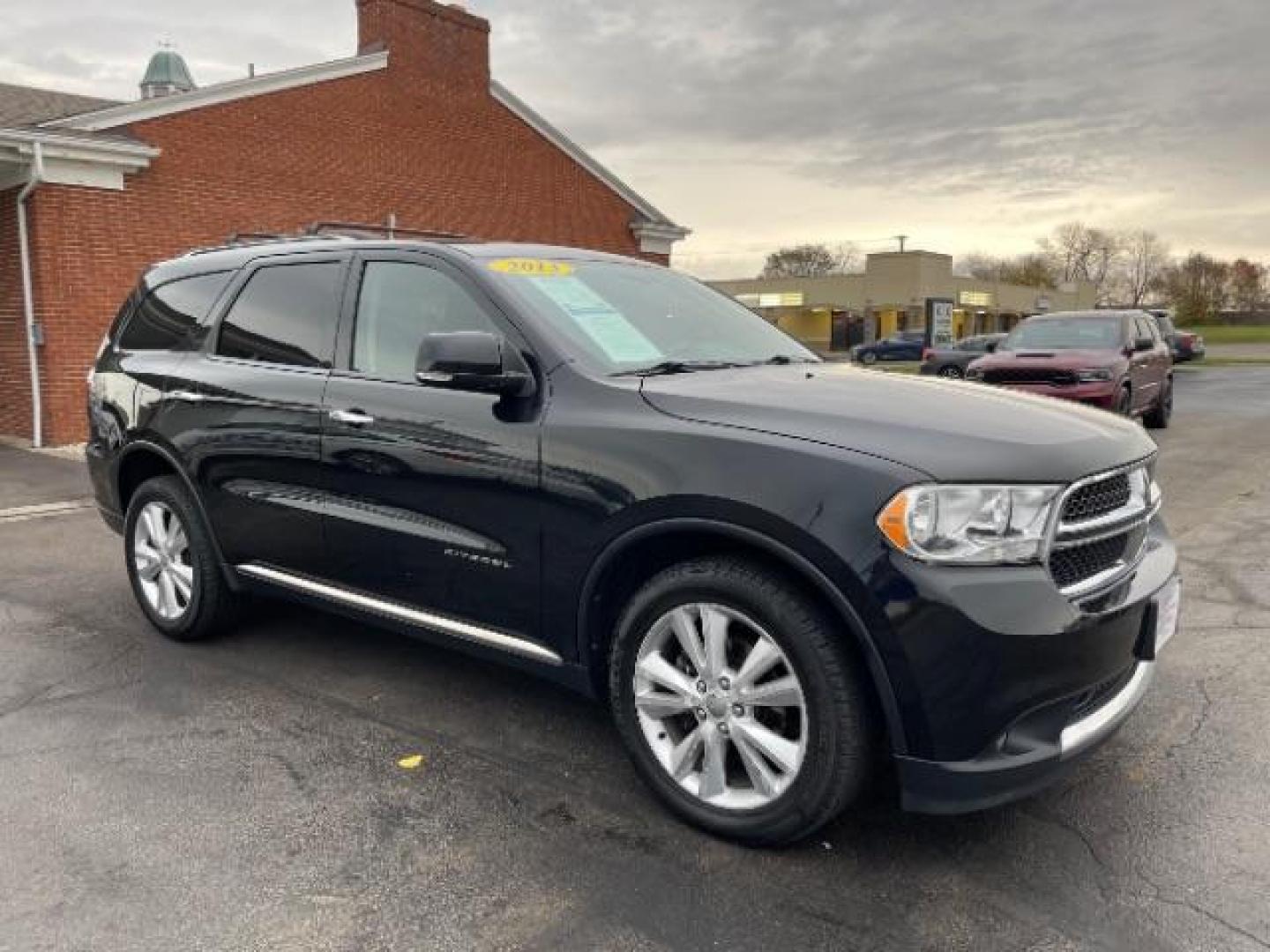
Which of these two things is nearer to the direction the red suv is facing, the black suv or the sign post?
the black suv

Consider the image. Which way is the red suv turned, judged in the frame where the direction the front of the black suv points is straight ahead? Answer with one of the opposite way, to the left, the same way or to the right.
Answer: to the right

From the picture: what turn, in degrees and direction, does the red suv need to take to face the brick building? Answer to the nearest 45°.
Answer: approximately 45° to its right

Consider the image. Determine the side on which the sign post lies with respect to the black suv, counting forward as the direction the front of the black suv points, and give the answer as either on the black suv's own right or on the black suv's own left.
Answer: on the black suv's own left

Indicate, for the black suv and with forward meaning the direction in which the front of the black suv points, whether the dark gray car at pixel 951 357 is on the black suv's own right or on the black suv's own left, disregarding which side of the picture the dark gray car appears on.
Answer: on the black suv's own left

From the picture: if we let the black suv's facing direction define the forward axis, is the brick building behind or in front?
behind

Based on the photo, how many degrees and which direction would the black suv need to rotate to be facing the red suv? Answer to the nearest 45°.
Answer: approximately 90° to its left

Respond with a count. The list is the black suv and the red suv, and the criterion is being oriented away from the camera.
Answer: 0

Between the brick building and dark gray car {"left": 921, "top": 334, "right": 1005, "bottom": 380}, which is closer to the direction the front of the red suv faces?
the brick building

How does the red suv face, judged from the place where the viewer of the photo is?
facing the viewer and to the left of the viewer

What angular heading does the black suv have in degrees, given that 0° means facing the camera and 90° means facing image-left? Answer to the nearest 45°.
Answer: approximately 315°

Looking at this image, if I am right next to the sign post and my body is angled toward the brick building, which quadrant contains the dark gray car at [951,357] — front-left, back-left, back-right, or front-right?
front-left

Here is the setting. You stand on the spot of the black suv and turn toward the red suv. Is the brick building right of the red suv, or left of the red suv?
left

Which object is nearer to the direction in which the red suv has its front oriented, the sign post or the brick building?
the brick building
